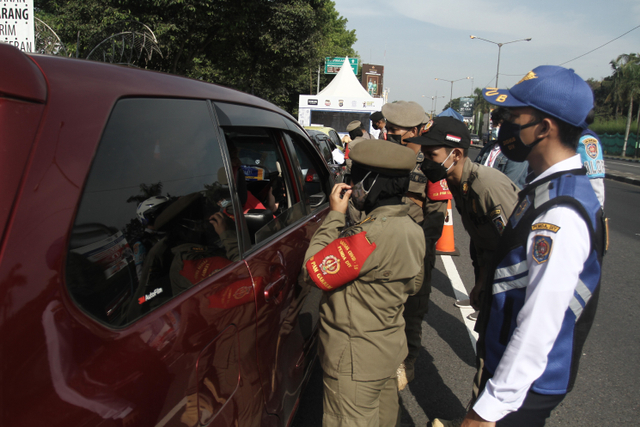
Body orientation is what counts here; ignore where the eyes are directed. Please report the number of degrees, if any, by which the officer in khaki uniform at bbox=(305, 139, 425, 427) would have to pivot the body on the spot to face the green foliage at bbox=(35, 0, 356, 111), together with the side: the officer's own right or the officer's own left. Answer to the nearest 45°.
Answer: approximately 45° to the officer's own right

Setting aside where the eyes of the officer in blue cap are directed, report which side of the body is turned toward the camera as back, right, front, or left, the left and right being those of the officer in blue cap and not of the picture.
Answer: left

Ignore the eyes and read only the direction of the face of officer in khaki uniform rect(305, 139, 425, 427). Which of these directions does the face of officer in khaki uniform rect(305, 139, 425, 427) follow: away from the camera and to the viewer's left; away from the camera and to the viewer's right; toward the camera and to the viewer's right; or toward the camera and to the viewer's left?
away from the camera and to the viewer's left

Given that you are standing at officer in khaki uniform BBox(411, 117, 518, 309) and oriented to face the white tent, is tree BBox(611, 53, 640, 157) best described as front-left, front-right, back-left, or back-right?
front-right

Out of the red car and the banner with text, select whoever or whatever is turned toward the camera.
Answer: the banner with text

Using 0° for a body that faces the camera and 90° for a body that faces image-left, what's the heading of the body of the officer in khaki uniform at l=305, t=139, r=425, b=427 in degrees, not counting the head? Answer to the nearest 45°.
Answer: approximately 135°

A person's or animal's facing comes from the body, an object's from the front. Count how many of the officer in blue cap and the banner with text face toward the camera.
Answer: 1

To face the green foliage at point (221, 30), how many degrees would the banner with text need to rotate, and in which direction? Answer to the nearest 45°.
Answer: approximately 135° to its left

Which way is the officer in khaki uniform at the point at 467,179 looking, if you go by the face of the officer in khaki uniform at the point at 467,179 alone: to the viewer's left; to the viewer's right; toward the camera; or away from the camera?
to the viewer's left
